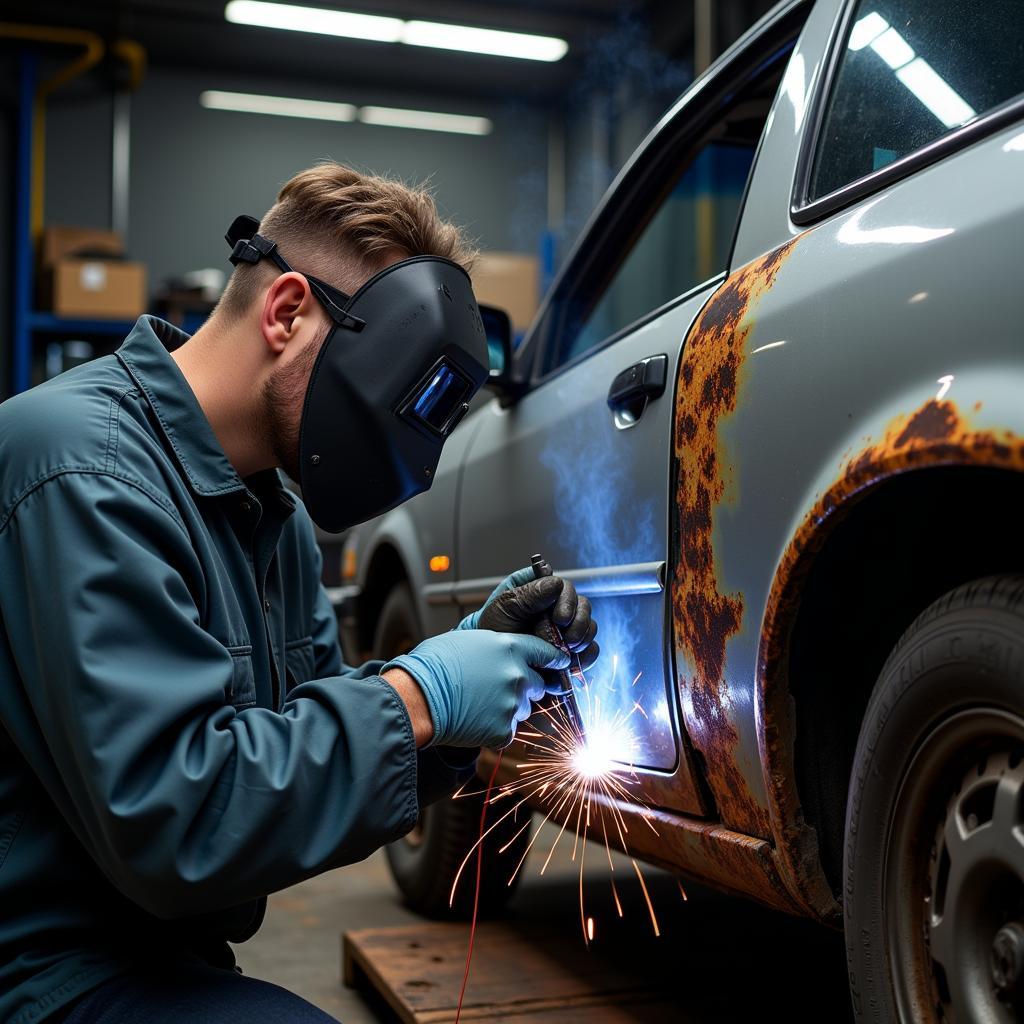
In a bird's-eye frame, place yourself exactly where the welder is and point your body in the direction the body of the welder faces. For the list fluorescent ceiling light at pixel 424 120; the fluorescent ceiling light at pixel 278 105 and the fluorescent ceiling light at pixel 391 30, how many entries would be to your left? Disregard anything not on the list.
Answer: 3

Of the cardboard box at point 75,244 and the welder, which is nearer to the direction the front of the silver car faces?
the cardboard box

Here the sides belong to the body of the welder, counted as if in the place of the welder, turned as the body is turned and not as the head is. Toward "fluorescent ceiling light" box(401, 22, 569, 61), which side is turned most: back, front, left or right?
left

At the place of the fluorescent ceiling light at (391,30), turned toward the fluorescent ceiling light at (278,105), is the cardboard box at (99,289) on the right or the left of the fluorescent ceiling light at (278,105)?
left

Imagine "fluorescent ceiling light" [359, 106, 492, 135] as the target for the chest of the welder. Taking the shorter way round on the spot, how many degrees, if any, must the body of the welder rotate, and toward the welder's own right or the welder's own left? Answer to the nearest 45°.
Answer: approximately 90° to the welder's own left

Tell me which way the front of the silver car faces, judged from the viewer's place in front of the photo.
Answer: facing away from the viewer and to the left of the viewer

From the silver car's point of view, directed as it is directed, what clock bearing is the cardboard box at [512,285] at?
The cardboard box is roughly at 1 o'clock from the silver car.

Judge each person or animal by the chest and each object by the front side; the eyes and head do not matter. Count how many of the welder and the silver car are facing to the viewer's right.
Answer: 1

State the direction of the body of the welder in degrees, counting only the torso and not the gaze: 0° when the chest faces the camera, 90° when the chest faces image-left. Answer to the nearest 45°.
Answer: approximately 270°

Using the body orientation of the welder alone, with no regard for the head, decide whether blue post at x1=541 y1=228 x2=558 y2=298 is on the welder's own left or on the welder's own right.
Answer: on the welder's own left
